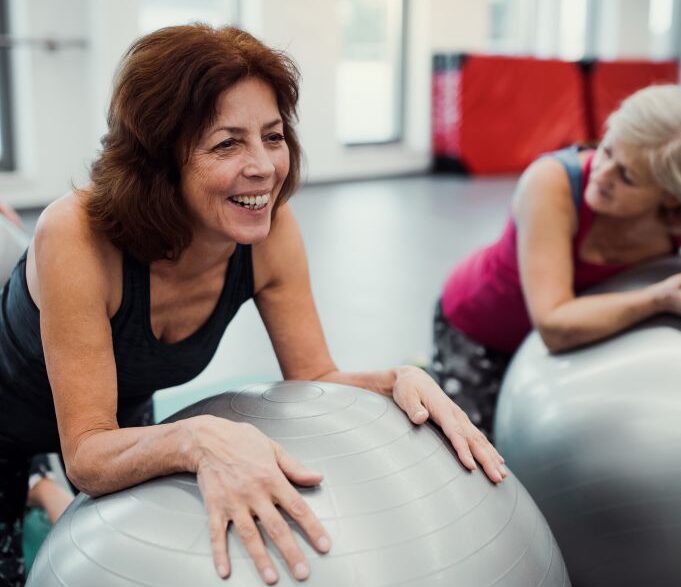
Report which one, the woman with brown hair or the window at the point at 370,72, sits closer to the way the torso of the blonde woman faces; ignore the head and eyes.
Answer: the woman with brown hair

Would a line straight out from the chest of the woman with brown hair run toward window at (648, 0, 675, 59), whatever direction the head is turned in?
no

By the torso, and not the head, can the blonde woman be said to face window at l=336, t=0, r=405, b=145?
no

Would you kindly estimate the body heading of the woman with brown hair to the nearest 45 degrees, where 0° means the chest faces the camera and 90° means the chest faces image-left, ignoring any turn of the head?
approximately 315°

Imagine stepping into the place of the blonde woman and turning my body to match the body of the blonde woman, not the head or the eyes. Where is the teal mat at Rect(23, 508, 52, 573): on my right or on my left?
on my right

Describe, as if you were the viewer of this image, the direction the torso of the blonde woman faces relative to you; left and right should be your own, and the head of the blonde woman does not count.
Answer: facing the viewer and to the right of the viewer

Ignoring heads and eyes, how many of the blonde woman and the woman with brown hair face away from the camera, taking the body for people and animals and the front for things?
0

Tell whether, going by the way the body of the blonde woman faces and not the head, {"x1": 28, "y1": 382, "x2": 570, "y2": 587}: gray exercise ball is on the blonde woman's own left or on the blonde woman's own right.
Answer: on the blonde woman's own right

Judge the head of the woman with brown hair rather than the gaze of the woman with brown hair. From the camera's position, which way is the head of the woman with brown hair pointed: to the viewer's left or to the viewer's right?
to the viewer's right

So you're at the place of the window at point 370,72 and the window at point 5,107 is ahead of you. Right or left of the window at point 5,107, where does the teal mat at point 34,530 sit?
left
